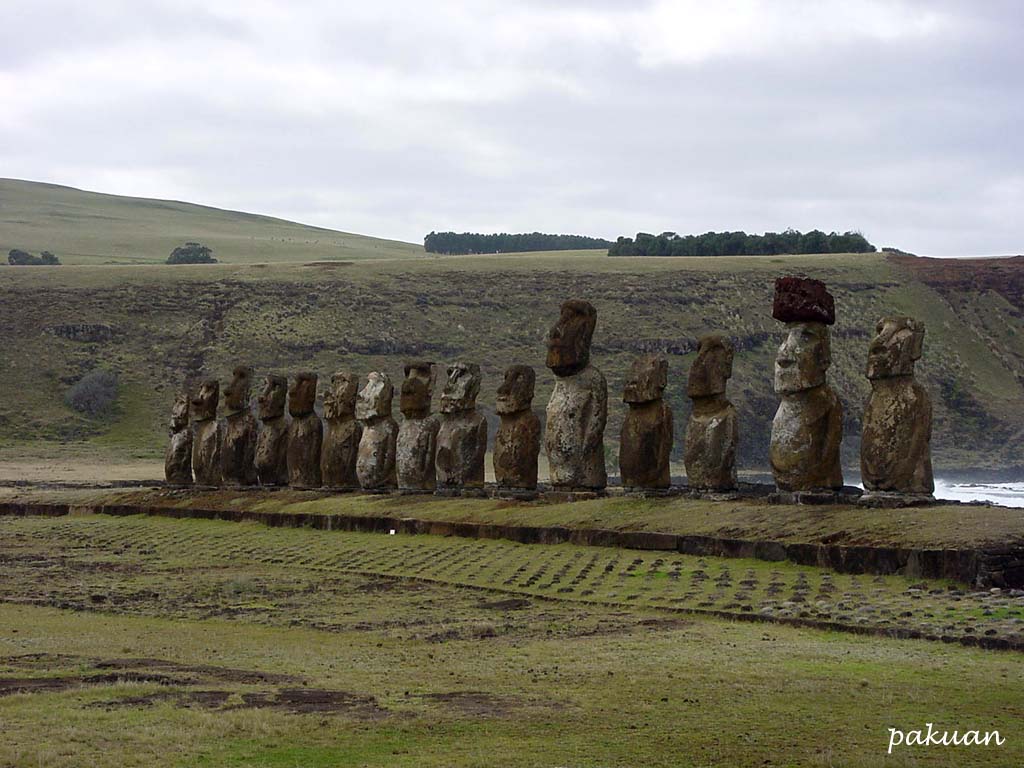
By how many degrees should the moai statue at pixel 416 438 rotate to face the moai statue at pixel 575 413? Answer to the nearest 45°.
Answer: approximately 90° to its left

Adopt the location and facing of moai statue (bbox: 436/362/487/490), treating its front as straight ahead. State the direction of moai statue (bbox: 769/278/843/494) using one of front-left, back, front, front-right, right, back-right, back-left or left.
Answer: left

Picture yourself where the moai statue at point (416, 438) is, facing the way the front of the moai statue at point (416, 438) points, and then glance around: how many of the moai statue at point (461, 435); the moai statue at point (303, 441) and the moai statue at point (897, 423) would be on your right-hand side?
1

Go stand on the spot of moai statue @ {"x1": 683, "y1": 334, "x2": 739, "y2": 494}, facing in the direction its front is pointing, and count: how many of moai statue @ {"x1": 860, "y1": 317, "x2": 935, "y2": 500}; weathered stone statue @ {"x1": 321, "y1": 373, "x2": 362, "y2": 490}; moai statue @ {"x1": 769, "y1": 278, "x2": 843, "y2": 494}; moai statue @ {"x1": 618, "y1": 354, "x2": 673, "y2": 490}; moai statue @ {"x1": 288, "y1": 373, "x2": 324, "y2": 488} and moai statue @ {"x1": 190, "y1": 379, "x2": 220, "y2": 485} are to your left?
2

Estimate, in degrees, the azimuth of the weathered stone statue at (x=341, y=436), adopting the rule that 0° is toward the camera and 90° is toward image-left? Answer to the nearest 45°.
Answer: approximately 45°

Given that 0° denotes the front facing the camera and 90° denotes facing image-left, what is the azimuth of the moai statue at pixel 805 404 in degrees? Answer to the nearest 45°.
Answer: approximately 45°

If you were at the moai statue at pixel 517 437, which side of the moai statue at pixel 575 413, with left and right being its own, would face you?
right

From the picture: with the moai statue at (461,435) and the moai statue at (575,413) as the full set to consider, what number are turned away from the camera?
0

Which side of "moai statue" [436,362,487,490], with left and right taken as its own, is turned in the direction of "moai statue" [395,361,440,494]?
right

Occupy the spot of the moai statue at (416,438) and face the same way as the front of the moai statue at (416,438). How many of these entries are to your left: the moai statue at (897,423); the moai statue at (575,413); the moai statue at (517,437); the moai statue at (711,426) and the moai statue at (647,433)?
5

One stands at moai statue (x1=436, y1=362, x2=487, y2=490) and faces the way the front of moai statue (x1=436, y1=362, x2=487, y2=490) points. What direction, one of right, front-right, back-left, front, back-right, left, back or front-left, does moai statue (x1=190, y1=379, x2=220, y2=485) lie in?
right

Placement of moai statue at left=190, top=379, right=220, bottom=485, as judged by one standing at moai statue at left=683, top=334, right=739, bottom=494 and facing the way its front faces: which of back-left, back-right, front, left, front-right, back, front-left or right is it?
right

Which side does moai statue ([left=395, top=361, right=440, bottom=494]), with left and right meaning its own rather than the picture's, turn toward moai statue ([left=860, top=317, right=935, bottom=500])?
left

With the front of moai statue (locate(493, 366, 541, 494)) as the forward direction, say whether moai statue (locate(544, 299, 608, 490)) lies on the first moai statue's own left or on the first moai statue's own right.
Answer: on the first moai statue's own left

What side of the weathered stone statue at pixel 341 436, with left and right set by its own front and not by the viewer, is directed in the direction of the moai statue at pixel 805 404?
left

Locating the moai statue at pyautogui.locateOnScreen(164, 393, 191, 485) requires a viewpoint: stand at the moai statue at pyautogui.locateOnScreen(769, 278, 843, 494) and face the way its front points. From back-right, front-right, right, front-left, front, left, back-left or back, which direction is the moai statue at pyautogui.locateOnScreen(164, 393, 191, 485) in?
right
